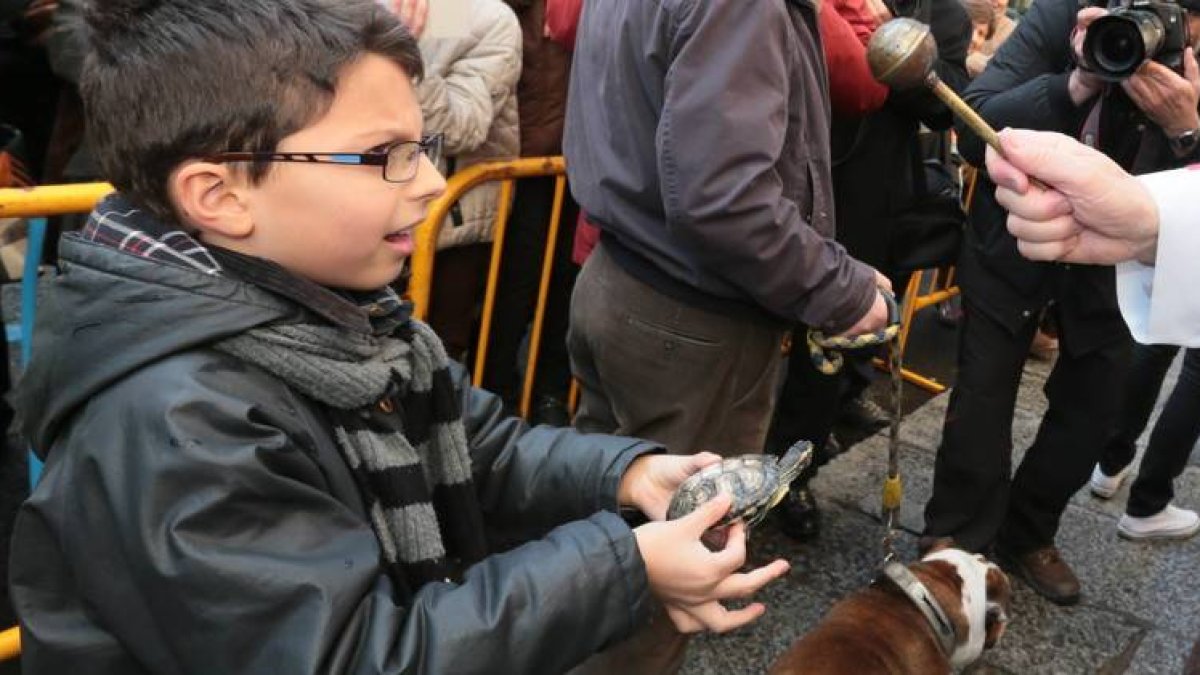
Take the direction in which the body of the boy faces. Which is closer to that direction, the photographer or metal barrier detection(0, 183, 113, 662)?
the photographer

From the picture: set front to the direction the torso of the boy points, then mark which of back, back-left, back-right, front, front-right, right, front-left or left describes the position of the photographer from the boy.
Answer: front-left

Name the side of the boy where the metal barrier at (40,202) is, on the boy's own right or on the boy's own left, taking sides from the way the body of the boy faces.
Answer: on the boy's own left

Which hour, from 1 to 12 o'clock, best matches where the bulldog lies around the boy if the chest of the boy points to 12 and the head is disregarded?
The bulldog is roughly at 11 o'clock from the boy.

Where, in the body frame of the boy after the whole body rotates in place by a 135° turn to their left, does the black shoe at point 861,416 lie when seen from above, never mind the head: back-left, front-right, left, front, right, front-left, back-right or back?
right

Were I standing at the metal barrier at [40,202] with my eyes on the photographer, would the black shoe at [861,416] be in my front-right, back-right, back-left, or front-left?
front-left

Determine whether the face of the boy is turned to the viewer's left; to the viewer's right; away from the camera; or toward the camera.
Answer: to the viewer's right

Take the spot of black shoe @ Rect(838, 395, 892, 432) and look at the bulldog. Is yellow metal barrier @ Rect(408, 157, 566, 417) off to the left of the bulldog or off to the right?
right

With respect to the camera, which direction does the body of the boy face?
to the viewer's right

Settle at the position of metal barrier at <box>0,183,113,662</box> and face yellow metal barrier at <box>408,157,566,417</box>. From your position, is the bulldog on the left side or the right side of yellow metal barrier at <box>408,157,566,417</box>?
right
